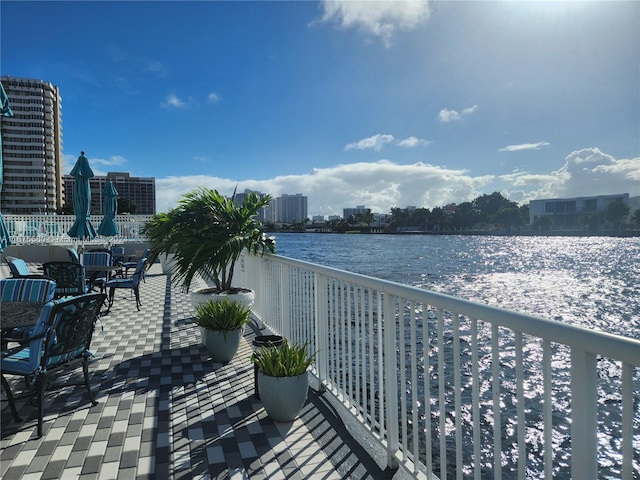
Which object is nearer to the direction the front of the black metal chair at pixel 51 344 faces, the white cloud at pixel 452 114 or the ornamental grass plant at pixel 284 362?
the white cloud

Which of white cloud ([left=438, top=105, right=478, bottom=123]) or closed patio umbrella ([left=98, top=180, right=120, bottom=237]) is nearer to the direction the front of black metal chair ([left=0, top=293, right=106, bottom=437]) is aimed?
the closed patio umbrella

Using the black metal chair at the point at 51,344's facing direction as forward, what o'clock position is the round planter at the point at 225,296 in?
The round planter is roughly at 3 o'clock from the black metal chair.

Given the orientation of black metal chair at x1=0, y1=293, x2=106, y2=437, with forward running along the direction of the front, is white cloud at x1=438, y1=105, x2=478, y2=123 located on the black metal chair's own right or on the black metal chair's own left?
on the black metal chair's own right

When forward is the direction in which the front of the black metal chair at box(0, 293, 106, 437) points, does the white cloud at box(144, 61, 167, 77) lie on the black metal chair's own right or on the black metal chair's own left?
on the black metal chair's own right

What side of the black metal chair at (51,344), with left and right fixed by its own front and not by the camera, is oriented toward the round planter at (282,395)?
back

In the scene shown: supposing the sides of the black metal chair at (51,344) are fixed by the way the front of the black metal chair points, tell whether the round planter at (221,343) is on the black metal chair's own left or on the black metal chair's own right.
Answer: on the black metal chair's own right

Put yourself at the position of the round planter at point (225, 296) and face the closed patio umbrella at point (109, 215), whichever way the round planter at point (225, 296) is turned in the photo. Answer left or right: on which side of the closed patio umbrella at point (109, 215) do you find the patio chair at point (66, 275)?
left

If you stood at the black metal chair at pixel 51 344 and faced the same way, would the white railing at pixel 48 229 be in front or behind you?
in front

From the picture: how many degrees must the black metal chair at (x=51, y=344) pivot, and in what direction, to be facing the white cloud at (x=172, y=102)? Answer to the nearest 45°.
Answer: approximately 45° to its right

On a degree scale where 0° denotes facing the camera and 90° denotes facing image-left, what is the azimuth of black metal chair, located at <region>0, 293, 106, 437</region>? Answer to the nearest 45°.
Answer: approximately 135°

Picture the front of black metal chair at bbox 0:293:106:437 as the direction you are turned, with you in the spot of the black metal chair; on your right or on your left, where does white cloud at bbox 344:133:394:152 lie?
on your right

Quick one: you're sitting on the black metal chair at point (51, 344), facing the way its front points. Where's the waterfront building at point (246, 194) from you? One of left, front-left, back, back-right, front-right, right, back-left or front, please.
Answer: right
